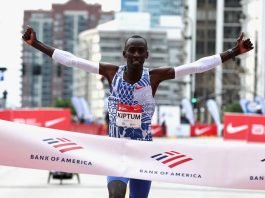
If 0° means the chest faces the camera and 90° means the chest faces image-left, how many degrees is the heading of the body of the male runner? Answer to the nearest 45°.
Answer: approximately 0°
